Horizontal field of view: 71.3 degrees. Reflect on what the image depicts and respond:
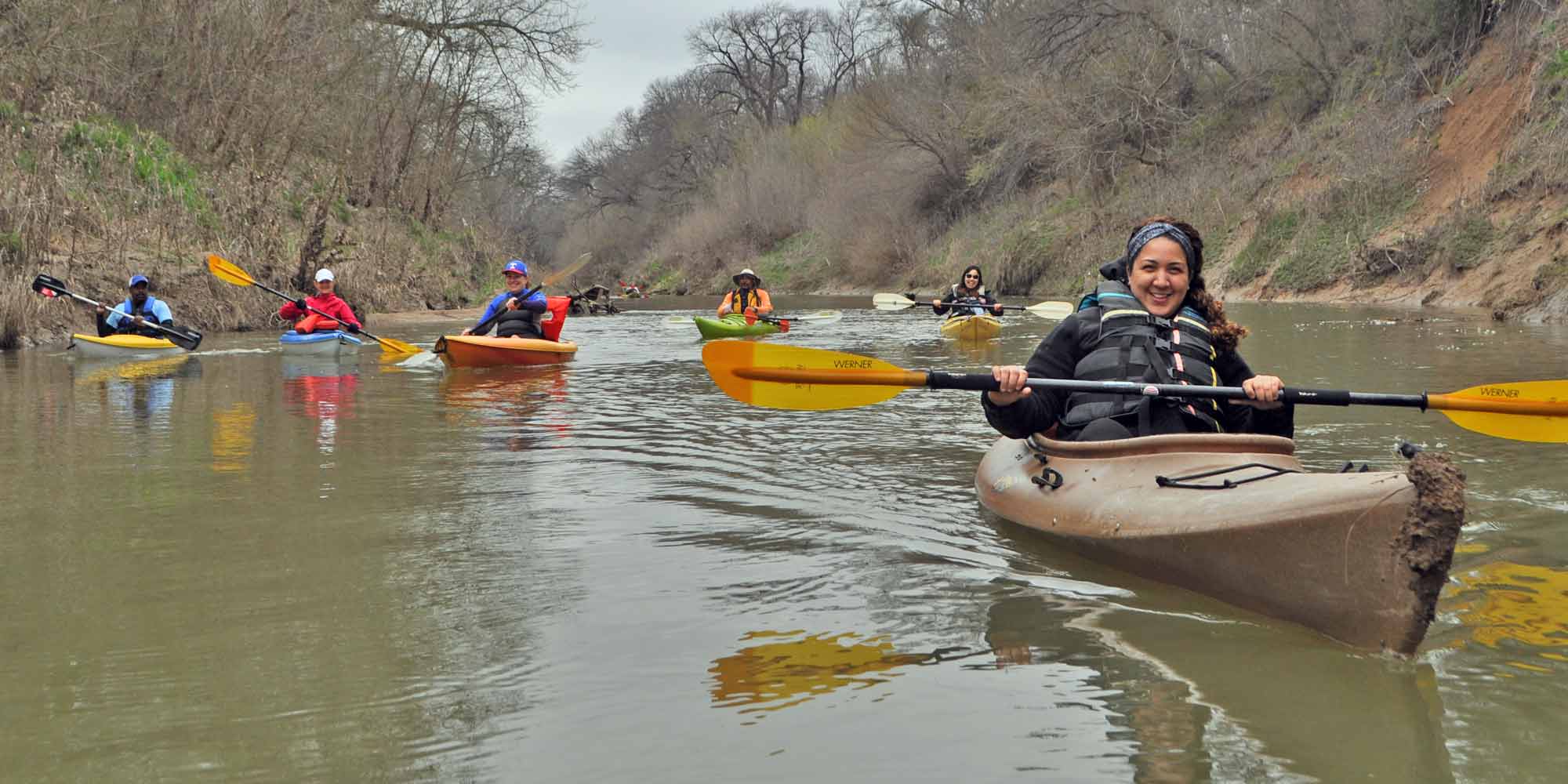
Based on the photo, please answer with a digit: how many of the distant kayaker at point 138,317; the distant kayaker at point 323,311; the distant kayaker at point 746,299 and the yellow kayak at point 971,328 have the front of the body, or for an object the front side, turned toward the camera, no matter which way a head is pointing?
4

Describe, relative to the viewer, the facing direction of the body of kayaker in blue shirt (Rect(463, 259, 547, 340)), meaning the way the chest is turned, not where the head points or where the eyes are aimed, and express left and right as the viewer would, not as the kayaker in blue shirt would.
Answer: facing the viewer and to the left of the viewer

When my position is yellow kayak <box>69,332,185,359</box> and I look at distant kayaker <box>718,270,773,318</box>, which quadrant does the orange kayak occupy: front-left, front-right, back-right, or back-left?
front-right

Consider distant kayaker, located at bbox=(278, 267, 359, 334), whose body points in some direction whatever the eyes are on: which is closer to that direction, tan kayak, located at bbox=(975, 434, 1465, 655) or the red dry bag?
the tan kayak

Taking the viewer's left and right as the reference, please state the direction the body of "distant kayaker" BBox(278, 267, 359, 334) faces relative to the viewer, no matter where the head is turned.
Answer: facing the viewer

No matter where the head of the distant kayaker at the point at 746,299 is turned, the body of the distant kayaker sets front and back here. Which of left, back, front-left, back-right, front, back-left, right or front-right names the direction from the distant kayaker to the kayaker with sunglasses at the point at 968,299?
left

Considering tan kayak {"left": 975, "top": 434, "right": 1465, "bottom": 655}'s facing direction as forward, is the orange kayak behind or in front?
behind

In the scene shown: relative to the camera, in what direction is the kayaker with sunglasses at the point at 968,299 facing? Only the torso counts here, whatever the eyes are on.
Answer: toward the camera

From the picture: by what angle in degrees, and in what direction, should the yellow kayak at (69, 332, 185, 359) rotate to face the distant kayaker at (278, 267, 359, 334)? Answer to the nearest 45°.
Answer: approximately 135° to its left

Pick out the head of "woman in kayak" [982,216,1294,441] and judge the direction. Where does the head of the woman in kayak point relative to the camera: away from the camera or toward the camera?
toward the camera

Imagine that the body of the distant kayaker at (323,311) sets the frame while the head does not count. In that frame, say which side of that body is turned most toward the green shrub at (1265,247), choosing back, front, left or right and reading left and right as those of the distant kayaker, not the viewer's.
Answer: left

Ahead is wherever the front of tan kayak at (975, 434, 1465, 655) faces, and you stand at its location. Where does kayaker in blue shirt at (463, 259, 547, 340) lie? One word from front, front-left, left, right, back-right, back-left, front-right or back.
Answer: back

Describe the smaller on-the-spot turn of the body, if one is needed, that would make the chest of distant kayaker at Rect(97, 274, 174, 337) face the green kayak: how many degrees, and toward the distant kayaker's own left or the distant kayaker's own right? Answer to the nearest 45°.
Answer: approximately 90° to the distant kayaker's own left

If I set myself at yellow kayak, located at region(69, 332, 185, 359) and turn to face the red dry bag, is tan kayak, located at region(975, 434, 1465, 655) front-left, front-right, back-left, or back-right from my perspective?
front-right

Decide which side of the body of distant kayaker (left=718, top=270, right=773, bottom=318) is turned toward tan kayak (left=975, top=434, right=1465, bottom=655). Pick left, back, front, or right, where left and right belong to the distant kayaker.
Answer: front

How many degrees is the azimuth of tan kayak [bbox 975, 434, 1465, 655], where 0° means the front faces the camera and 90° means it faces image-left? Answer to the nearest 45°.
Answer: approximately 315°

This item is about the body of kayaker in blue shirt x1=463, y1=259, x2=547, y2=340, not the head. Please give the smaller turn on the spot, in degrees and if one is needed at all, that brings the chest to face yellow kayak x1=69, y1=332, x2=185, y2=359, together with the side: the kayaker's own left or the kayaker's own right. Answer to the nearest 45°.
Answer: approximately 45° to the kayaker's own right
